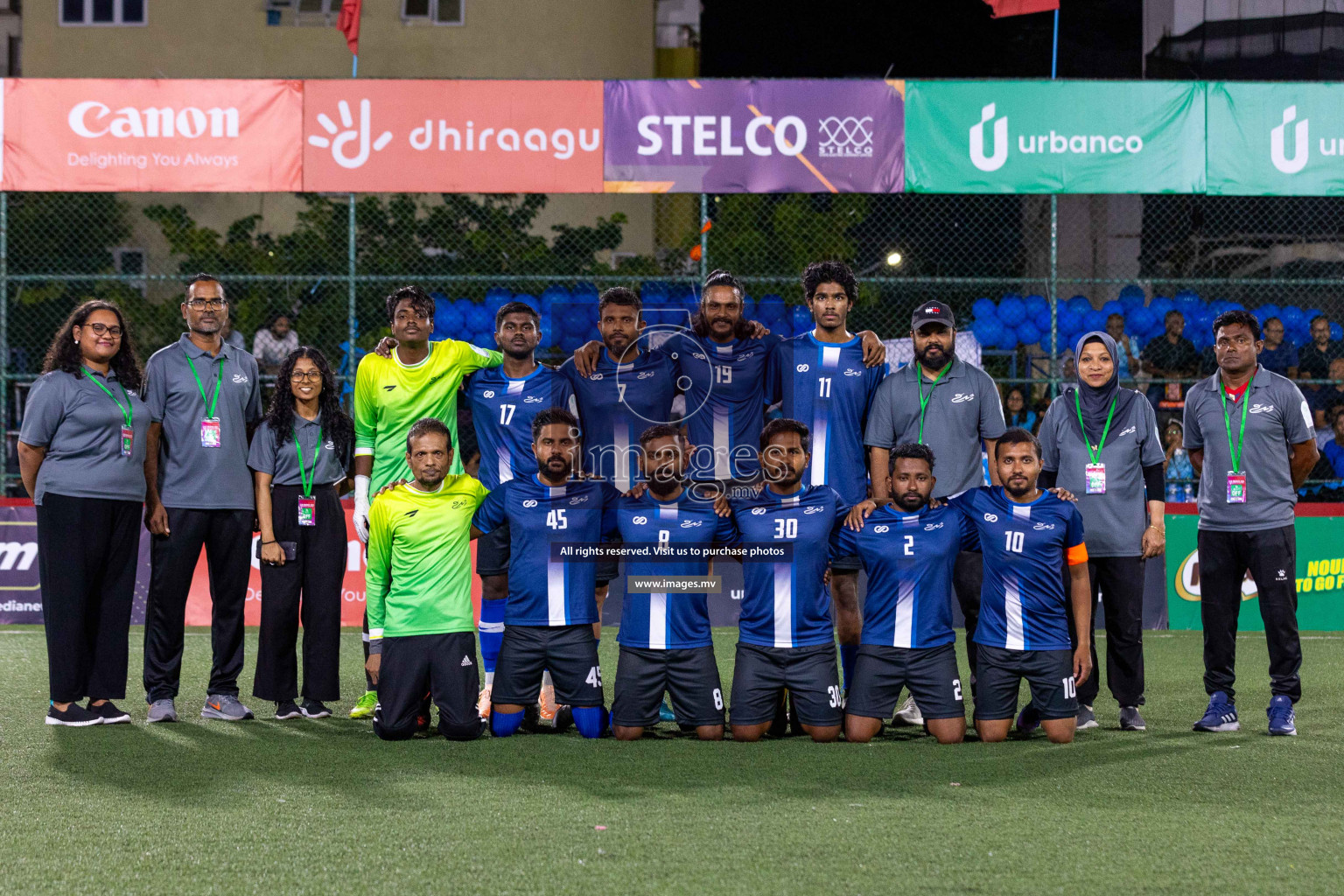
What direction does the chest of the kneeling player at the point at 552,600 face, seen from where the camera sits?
toward the camera

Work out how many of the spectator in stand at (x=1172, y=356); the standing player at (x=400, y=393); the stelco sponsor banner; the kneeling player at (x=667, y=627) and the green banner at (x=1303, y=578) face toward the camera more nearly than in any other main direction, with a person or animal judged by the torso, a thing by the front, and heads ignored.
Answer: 5

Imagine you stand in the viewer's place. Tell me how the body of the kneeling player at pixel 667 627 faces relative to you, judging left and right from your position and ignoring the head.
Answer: facing the viewer

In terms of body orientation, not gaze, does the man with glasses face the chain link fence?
no

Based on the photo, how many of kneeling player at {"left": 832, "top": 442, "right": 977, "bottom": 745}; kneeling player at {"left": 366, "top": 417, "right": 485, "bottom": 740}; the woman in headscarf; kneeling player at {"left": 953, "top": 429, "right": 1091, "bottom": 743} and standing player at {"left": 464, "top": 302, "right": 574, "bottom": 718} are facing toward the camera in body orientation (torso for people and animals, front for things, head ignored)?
5

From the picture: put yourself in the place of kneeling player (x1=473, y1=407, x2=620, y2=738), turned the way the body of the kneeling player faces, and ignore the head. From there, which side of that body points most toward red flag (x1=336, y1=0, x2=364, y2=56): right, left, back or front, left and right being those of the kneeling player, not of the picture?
back

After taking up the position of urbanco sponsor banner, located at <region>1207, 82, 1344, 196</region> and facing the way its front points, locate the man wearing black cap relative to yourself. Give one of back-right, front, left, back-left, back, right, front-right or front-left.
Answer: front

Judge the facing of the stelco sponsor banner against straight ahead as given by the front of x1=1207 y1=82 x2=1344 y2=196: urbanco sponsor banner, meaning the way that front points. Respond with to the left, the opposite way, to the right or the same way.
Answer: the same way

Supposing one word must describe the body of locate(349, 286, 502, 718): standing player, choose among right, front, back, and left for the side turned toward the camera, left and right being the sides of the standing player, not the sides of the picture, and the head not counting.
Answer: front

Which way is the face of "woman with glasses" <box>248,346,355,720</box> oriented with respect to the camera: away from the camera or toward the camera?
toward the camera

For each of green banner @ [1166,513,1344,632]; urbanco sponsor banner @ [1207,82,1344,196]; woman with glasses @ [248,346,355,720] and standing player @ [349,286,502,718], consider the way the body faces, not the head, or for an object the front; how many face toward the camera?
4

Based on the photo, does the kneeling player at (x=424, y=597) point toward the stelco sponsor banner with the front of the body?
no

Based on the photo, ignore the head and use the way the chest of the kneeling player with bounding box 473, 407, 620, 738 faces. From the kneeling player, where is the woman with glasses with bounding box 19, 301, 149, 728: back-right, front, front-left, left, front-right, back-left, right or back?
right

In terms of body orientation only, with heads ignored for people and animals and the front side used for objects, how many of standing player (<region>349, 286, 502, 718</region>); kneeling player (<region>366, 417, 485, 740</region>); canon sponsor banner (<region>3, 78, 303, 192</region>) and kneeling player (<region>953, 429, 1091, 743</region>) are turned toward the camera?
4

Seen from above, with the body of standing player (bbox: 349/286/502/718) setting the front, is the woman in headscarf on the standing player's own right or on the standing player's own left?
on the standing player's own left

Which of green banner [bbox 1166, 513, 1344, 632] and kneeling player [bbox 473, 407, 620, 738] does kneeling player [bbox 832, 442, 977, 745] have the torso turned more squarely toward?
the kneeling player

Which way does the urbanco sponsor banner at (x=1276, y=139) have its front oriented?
toward the camera

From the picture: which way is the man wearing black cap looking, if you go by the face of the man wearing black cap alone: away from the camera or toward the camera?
toward the camera

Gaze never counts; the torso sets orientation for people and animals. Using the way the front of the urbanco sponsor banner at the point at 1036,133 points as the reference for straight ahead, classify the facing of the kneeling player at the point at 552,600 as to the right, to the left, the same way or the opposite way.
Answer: the same way

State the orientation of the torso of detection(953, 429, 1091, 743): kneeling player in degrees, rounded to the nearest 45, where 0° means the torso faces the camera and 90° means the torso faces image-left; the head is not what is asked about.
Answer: approximately 0°

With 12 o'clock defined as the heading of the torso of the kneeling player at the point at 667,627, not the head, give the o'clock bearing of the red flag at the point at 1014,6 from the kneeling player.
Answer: The red flag is roughly at 7 o'clock from the kneeling player.

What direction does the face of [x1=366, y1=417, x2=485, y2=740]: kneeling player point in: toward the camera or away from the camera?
toward the camera
